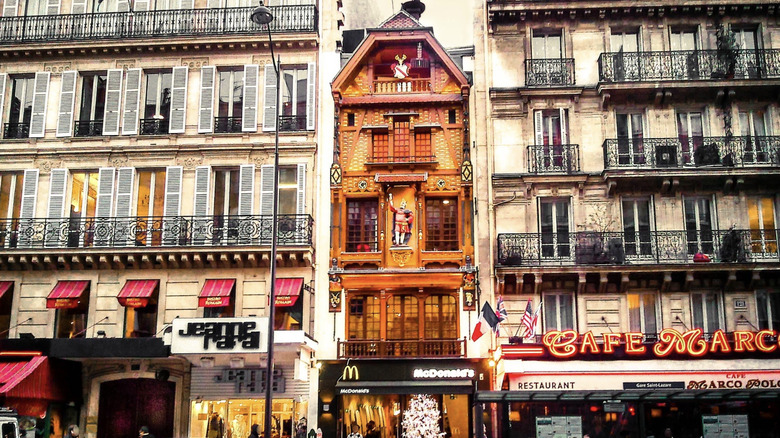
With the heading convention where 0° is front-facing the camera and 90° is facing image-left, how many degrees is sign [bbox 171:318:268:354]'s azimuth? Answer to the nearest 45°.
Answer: approximately 0°

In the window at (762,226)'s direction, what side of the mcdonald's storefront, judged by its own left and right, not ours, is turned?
left

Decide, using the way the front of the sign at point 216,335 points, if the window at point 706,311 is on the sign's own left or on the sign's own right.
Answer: on the sign's own left

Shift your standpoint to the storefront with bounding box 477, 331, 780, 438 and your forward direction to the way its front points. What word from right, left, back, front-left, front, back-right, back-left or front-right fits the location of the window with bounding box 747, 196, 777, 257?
back-left

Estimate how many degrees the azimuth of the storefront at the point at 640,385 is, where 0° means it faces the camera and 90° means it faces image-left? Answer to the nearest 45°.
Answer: approximately 0°

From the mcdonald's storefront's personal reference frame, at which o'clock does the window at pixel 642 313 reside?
The window is roughly at 9 o'clock from the mcdonald's storefront.
